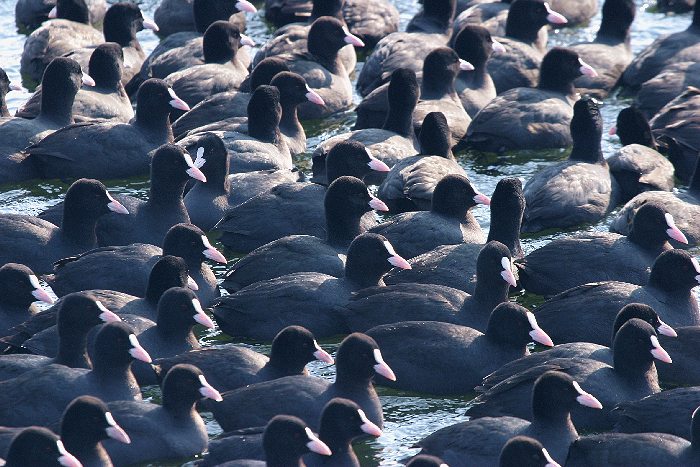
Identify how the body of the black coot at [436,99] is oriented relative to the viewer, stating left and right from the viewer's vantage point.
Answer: facing to the right of the viewer

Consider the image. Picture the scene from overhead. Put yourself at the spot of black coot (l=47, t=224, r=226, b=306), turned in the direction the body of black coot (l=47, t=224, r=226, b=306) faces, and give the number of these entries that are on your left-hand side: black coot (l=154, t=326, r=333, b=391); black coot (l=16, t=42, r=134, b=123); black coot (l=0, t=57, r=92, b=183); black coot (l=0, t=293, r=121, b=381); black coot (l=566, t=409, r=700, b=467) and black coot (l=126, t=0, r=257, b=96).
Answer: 3

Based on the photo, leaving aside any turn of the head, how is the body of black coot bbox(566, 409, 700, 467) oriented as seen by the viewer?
to the viewer's right

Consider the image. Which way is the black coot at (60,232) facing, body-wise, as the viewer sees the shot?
to the viewer's right

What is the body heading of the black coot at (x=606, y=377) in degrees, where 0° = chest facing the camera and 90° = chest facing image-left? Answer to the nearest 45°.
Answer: approximately 270°

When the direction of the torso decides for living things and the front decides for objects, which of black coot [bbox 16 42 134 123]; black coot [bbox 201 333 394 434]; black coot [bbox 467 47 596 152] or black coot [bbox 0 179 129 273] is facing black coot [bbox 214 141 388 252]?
black coot [bbox 0 179 129 273]

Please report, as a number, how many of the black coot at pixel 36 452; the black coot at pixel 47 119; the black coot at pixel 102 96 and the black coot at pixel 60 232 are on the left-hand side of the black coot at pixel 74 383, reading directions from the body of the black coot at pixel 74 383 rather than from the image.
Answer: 3

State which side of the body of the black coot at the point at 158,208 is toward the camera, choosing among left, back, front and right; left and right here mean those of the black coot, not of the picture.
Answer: right

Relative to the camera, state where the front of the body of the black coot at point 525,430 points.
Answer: to the viewer's right

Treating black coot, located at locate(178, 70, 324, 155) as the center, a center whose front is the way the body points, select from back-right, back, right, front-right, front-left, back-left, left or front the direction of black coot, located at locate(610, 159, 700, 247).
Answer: front-right

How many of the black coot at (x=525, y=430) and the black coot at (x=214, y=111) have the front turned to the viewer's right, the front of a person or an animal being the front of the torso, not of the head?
2
